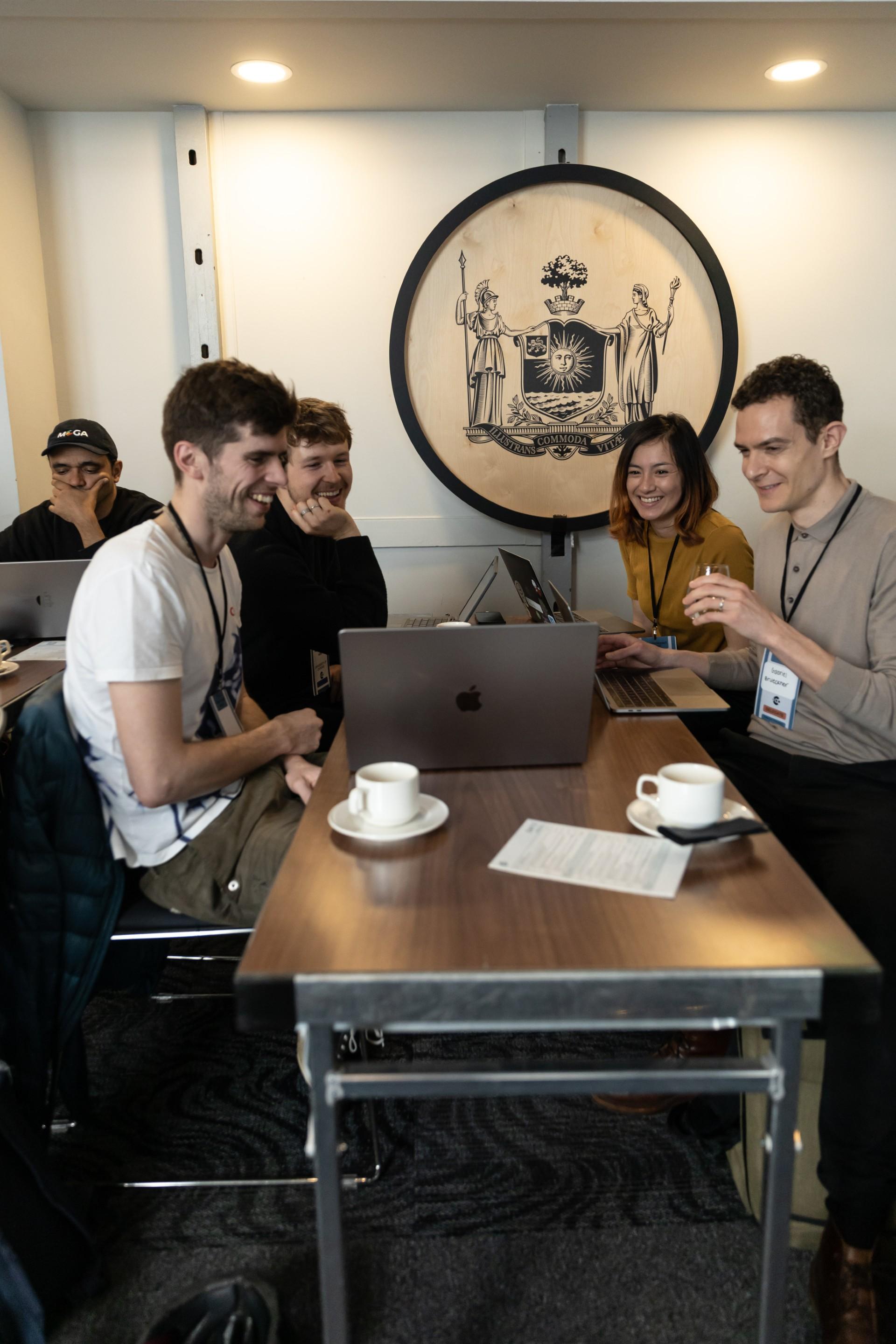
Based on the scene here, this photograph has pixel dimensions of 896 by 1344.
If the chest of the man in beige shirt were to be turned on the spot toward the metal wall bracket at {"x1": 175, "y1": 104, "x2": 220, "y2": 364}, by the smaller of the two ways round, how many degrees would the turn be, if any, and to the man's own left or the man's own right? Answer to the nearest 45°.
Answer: approximately 90° to the man's own right

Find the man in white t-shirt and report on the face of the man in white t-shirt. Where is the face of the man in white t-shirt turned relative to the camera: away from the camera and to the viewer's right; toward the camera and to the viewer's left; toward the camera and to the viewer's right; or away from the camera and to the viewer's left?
toward the camera and to the viewer's right

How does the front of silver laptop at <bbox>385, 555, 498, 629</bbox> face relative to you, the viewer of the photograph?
facing to the left of the viewer

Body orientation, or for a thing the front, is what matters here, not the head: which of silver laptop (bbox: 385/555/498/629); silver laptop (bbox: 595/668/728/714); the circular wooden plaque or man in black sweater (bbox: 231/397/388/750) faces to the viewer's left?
silver laptop (bbox: 385/555/498/629)

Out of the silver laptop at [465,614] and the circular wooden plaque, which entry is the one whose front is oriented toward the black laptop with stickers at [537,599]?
the circular wooden plaque

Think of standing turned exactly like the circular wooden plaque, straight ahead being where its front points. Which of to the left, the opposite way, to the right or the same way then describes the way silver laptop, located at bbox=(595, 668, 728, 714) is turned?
to the left

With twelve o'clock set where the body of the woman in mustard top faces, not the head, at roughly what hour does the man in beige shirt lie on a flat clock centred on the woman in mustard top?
The man in beige shirt is roughly at 10 o'clock from the woman in mustard top.

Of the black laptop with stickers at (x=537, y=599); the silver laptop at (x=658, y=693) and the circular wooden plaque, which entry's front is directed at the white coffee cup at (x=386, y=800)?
the circular wooden plaque

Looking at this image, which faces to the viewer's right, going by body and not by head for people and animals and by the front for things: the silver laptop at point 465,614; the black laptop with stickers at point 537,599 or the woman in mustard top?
the black laptop with stickers at point 537,599

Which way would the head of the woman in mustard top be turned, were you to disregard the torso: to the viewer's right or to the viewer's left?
to the viewer's left

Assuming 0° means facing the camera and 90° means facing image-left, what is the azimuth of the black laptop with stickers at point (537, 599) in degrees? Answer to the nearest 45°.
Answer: approximately 270°

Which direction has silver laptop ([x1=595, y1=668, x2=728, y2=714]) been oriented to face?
to the viewer's right
